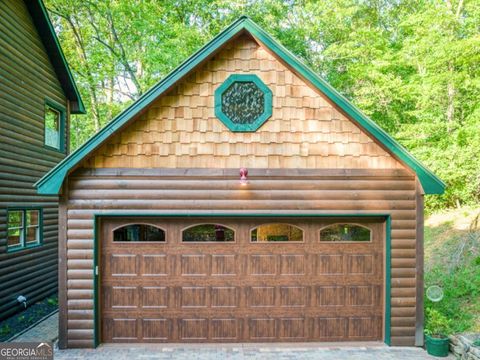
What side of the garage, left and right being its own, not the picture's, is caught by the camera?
front

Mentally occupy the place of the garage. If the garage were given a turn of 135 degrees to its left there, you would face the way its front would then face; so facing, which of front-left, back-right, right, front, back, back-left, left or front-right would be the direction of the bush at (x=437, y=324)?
front-right

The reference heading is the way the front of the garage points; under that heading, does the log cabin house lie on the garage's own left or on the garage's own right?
on the garage's own right

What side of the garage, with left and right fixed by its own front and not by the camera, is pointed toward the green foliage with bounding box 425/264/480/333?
left
